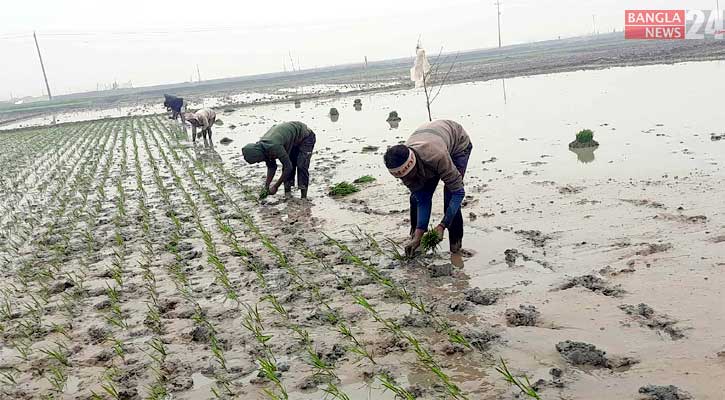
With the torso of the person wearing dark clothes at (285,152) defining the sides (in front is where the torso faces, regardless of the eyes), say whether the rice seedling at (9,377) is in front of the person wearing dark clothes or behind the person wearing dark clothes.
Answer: in front

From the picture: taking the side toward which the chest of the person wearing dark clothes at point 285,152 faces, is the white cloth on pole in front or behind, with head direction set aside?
behind

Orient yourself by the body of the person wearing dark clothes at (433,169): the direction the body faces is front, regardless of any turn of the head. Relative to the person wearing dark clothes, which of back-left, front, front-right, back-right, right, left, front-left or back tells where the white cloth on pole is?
back-right

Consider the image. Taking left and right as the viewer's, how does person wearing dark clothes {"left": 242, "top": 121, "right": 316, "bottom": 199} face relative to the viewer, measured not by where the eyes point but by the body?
facing the viewer and to the left of the viewer

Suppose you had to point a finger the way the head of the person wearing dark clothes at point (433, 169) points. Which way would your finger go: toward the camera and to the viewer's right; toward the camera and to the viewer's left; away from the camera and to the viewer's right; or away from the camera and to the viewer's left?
toward the camera and to the viewer's left

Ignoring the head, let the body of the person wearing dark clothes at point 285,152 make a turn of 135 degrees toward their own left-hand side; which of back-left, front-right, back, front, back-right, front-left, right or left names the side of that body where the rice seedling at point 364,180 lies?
front-left

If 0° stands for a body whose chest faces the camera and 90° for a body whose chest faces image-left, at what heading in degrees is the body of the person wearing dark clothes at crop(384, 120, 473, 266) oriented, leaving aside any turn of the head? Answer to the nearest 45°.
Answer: approximately 45°

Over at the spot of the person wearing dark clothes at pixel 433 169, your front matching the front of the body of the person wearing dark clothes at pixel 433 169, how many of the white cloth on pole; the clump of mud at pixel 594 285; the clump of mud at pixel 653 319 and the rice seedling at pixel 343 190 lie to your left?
2

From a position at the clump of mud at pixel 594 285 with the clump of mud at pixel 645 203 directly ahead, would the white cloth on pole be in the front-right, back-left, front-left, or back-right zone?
front-left

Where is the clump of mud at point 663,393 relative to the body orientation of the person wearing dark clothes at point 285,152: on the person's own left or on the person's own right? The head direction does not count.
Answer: on the person's own left

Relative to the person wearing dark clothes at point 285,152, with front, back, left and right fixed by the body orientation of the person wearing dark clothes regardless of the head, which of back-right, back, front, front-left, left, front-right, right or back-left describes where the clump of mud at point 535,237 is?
left

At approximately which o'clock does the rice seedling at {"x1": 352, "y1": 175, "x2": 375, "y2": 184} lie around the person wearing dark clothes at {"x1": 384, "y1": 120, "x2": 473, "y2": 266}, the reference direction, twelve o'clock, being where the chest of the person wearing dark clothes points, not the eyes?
The rice seedling is roughly at 4 o'clock from the person wearing dark clothes.

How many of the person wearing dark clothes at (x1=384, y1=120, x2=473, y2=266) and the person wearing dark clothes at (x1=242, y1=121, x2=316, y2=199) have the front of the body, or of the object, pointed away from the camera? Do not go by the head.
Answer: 0

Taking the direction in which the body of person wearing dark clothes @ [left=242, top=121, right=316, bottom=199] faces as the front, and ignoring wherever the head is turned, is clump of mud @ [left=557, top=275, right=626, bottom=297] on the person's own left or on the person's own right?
on the person's own left

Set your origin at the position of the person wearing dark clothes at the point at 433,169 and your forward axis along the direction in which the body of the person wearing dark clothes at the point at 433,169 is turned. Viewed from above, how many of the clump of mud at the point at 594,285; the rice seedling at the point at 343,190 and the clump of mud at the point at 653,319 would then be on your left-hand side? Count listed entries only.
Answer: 2

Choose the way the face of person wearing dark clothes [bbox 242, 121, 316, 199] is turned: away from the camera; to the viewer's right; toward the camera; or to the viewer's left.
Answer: to the viewer's left
